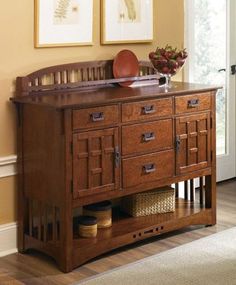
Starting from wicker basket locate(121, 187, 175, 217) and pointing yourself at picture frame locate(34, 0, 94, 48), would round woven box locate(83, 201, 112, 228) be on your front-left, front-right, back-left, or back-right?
front-left

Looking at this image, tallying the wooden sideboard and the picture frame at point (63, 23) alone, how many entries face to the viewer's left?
0

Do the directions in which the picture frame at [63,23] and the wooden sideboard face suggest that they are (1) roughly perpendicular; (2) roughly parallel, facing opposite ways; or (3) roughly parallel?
roughly parallel

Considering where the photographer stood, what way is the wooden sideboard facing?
facing the viewer and to the right of the viewer

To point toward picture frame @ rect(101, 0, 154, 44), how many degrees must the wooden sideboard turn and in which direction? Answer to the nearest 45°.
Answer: approximately 135° to its left

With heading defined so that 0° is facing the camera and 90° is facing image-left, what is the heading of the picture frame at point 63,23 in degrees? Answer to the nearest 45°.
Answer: approximately 315°
